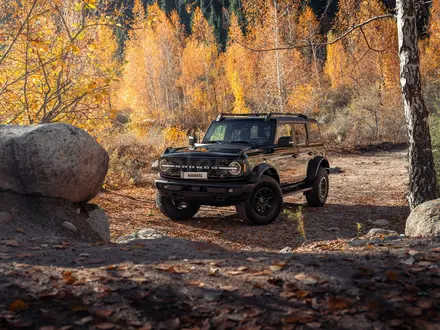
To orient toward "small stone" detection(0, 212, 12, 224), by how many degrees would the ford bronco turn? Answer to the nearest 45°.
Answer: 0° — it already faces it

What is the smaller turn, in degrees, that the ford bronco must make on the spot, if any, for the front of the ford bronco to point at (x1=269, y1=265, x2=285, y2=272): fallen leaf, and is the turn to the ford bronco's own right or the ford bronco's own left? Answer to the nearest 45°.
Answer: approximately 45° to the ford bronco's own left

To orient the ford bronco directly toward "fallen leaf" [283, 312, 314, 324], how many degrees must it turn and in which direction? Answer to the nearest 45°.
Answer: approximately 45° to its left

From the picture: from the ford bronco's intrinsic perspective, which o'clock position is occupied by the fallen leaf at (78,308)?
The fallen leaf is roughly at 11 o'clock from the ford bronco.

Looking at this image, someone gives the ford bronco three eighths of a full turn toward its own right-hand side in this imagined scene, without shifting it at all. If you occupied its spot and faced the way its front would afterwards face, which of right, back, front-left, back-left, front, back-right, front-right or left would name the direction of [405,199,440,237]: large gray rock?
back-right

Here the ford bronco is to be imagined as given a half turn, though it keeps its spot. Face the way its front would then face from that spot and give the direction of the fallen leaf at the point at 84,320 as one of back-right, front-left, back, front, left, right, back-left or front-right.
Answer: back-right

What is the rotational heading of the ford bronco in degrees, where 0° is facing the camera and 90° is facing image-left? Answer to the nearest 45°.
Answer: approximately 45°

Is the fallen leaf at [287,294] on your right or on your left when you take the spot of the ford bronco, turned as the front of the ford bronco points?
on your left

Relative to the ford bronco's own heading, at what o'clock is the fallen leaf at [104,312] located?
The fallen leaf is roughly at 11 o'clock from the ford bronco.

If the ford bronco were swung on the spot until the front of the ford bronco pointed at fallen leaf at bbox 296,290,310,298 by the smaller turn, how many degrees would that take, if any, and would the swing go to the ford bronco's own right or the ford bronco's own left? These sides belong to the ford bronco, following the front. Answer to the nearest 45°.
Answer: approximately 45° to the ford bronco's own left

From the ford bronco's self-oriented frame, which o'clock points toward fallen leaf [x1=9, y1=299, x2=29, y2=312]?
The fallen leaf is roughly at 11 o'clock from the ford bronco.
